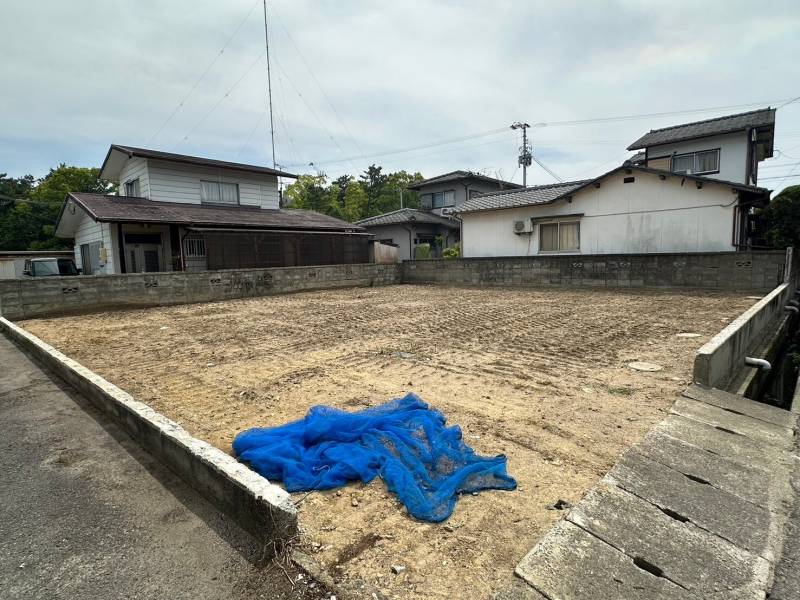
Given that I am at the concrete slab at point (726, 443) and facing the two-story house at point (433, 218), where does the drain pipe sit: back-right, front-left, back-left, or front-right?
front-right

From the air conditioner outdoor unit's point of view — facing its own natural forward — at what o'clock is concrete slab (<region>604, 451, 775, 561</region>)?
The concrete slab is roughly at 12 o'clock from the air conditioner outdoor unit.

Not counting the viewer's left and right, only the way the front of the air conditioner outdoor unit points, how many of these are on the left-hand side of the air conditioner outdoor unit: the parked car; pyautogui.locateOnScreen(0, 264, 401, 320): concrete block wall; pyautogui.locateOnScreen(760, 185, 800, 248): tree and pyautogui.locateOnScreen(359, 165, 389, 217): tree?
1

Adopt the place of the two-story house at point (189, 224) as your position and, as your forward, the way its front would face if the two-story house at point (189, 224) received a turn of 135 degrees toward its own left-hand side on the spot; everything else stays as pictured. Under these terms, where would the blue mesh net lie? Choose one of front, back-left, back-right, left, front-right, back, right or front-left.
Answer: back

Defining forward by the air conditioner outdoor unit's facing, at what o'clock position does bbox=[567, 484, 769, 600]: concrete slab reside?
The concrete slab is roughly at 12 o'clock from the air conditioner outdoor unit.

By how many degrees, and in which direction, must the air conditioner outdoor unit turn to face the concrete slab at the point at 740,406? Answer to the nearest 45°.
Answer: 0° — it already faces it

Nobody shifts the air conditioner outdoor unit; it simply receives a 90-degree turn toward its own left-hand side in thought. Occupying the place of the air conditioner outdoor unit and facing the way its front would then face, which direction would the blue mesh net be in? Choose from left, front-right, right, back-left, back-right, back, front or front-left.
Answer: right

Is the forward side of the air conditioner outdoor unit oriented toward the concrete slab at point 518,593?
yes

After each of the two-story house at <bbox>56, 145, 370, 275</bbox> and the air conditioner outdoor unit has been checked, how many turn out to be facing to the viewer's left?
0

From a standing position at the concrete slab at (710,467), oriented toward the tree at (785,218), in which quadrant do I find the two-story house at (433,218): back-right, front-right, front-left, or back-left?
front-left

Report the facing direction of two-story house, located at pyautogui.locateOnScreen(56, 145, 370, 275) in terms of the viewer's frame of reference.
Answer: facing the viewer and to the right of the viewer

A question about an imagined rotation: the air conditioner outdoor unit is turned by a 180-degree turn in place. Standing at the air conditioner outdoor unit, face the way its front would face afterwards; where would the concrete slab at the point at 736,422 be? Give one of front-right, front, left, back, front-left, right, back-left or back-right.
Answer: back

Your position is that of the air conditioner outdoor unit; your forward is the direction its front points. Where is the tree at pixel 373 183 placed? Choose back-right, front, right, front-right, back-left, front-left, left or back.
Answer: back-right

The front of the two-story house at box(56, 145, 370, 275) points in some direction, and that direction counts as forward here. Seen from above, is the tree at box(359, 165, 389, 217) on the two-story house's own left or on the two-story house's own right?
on the two-story house's own left

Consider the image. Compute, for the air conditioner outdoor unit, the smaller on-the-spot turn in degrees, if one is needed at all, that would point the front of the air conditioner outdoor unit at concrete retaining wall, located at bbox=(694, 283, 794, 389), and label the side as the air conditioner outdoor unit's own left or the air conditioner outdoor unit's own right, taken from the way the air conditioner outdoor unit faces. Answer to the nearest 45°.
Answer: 0° — it already faces it

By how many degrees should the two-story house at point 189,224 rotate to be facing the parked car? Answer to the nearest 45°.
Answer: approximately 135° to its right

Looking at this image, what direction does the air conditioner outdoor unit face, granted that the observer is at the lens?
facing the viewer

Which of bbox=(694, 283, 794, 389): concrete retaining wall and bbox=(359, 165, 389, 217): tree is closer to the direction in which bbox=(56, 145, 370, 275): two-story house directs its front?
the concrete retaining wall
